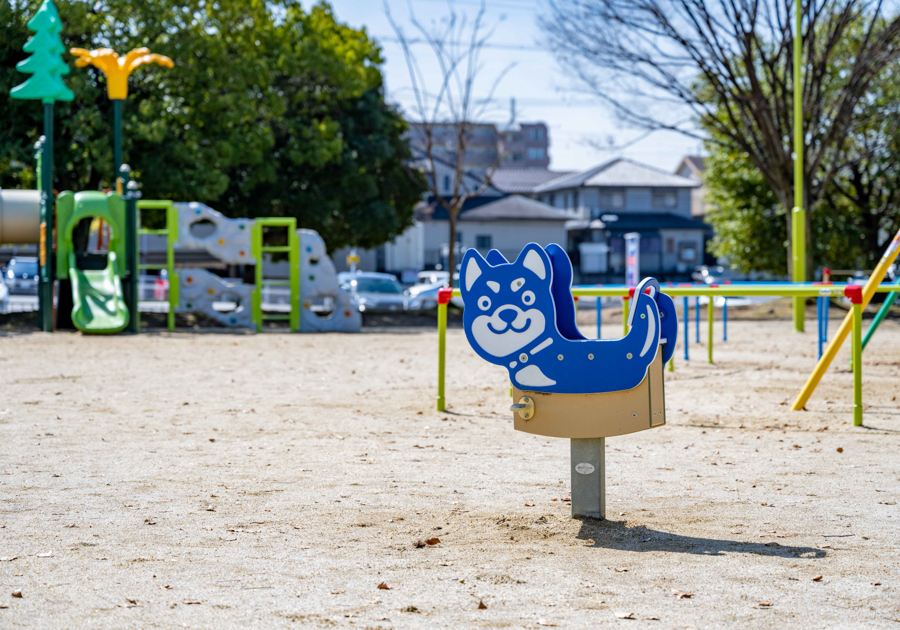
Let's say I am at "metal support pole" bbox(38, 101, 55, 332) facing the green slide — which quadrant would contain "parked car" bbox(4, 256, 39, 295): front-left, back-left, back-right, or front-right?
back-left

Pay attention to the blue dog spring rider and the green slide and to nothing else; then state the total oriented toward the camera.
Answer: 1

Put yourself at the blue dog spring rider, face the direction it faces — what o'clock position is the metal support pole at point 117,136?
The metal support pole is roughly at 2 o'clock from the blue dog spring rider.

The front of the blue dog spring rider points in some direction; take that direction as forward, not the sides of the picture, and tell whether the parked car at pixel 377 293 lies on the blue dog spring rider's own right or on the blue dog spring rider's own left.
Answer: on the blue dog spring rider's own right

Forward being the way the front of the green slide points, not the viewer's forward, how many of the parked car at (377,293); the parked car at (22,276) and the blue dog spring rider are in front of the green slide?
1

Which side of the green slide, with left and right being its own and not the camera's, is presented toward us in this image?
front

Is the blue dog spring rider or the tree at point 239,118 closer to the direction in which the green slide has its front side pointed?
the blue dog spring rider

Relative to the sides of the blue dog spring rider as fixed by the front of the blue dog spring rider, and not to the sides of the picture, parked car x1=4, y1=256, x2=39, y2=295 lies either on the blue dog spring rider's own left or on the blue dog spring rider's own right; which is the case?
on the blue dog spring rider's own right

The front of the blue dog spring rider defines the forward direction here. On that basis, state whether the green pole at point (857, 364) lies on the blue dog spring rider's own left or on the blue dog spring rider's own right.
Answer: on the blue dog spring rider's own right

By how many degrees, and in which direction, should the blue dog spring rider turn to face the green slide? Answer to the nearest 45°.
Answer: approximately 45° to its right

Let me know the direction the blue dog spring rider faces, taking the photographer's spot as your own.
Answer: facing to the left of the viewer
